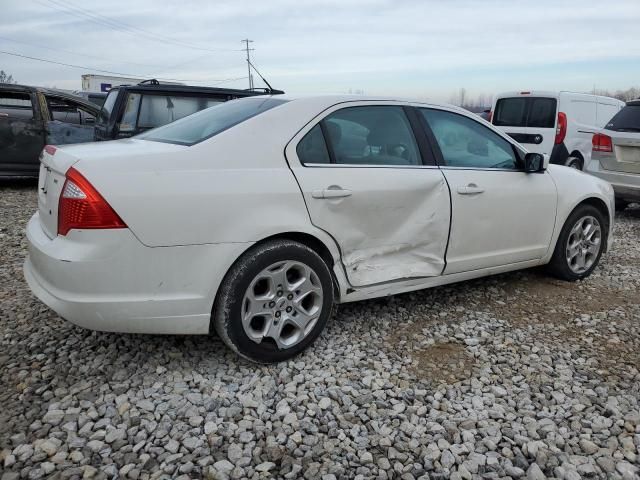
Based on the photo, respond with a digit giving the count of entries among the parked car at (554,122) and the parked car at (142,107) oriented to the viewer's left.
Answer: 0

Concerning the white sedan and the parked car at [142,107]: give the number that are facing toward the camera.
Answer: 0

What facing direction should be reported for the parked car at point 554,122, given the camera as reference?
facing away from the viewer and to the right of the viewer

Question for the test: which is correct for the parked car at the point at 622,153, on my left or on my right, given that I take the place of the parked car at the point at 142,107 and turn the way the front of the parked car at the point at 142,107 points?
on my right

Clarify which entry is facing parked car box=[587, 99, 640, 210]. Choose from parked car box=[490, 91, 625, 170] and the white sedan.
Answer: the white sedan

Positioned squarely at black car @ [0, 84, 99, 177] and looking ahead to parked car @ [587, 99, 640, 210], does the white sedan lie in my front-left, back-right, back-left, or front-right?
front-right

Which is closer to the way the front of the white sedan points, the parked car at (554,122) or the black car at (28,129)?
the parked car

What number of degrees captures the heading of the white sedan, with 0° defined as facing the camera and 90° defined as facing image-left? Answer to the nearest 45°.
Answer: approximately 225°

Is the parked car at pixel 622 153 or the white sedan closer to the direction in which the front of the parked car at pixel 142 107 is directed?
the parked car

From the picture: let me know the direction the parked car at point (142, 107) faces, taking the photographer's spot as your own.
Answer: facing away from the viewer and to the right of the viewer

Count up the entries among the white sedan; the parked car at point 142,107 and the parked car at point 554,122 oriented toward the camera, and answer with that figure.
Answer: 0
